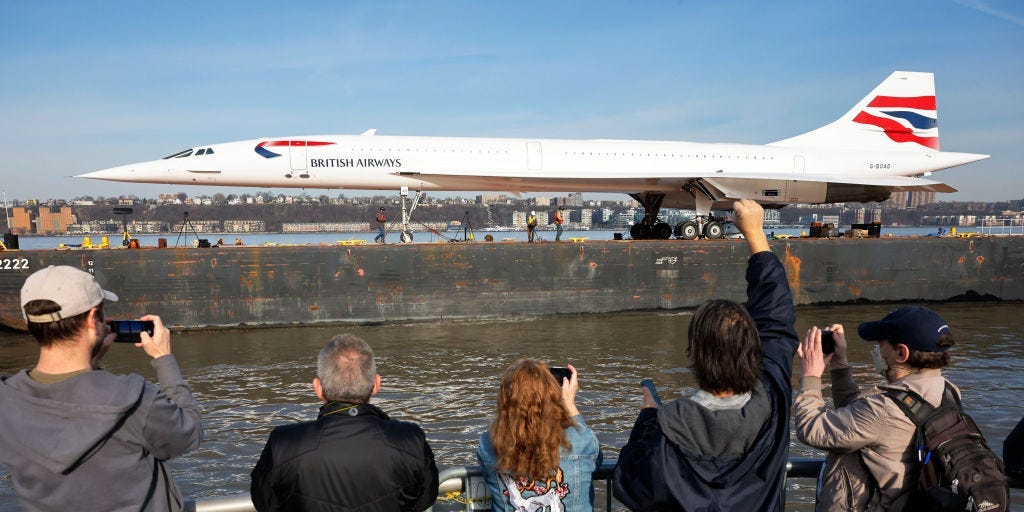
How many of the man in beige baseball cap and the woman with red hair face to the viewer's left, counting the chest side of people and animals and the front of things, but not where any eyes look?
0

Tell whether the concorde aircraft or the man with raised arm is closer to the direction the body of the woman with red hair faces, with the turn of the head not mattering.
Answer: the concorde aircraft

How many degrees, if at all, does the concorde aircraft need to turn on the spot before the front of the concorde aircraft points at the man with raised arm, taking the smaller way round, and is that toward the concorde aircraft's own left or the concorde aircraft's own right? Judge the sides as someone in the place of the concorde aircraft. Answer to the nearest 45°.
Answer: approximately 90° to the concorde aircraft's own left

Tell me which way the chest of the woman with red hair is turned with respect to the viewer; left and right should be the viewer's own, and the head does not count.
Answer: facing away from the viewer

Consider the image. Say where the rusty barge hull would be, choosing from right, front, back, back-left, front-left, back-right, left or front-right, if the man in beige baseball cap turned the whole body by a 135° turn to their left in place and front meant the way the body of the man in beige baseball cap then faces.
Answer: back-right

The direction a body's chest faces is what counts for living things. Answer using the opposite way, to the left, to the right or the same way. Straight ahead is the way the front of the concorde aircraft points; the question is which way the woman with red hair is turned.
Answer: to the right

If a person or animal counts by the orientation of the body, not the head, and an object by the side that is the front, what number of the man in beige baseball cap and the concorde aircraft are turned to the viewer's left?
1

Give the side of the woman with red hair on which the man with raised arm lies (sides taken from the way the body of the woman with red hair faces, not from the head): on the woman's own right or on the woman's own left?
on the woman's own right

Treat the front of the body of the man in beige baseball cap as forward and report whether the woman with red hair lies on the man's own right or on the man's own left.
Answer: on the man's own right

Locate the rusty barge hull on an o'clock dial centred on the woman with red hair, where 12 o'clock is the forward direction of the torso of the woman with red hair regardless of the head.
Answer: The rusty barge hull is roughly at 12 o'clock from the woman with red hair.

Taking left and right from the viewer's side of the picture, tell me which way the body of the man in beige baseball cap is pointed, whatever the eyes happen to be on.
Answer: facing away from the viewer and to the right of the viewer

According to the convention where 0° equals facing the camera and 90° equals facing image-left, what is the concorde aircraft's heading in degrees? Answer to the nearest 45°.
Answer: approximately 90°

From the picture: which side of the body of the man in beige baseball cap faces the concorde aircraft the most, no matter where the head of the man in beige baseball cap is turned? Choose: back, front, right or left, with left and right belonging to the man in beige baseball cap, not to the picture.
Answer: front

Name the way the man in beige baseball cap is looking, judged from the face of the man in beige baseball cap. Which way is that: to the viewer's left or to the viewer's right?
to the viewer's right

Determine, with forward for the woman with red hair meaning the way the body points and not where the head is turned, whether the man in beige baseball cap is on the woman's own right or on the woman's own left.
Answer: on the woman's own left

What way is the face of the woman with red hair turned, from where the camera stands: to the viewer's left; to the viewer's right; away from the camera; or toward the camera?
away from the camera
